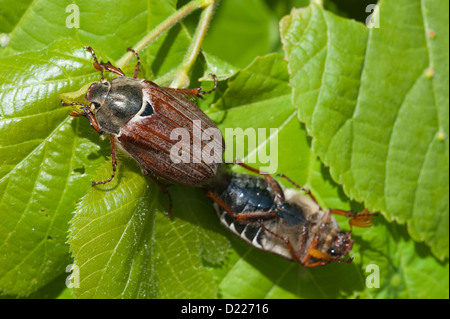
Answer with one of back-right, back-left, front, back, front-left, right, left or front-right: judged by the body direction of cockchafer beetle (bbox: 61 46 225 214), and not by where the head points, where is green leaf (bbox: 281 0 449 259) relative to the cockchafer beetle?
back-right

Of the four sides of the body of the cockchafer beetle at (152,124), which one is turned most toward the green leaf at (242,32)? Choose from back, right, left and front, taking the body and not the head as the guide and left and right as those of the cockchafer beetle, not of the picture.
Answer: right

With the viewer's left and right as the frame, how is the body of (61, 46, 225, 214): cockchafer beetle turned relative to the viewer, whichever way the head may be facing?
facing away from the viewer and to the left of the viewer
